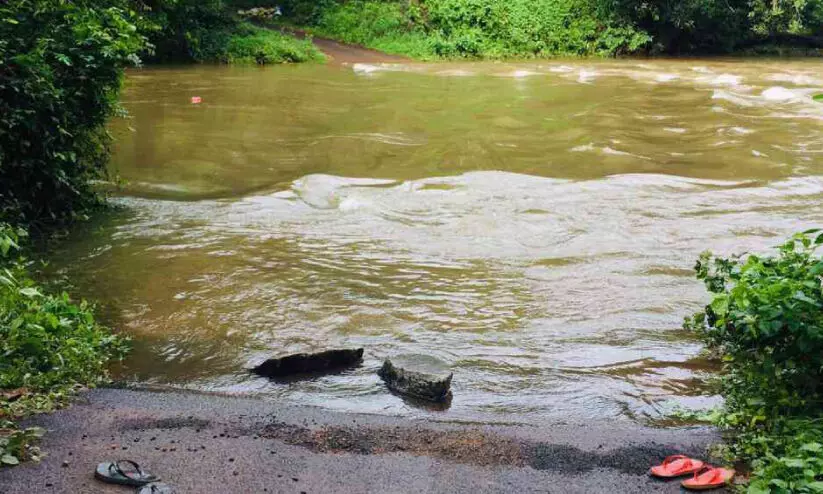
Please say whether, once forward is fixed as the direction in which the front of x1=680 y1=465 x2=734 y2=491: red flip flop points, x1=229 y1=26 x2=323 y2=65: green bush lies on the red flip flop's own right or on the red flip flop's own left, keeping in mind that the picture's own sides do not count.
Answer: on the red flip flop's own right

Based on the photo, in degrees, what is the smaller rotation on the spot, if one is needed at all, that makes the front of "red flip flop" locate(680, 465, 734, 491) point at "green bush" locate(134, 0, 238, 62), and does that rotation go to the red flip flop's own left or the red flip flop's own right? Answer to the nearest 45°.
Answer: approximately 45° to the red flip flop's own right

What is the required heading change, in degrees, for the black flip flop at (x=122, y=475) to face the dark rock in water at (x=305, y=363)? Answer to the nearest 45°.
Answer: approximately 45° to its left

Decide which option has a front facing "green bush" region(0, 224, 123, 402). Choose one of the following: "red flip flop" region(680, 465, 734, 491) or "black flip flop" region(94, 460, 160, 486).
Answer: the red flip flop

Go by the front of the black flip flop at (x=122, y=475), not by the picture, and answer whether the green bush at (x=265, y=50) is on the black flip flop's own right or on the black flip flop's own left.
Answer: on the black flip flop's own left

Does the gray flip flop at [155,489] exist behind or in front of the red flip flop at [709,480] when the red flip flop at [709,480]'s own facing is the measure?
in front

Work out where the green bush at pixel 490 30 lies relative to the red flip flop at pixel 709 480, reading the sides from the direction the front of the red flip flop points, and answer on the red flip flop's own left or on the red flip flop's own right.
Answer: on the red flip flop's own right

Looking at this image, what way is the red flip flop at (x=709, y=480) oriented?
to the viewer's left

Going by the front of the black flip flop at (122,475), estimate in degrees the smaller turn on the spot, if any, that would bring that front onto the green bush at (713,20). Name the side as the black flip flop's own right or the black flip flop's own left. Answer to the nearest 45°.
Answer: approximately 45° to the black flip flop's own left
